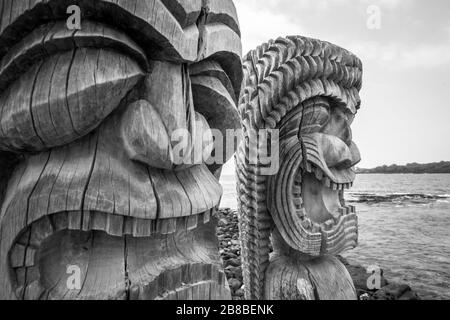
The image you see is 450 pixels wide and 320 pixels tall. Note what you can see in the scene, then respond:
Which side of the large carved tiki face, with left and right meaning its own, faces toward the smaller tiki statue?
left
